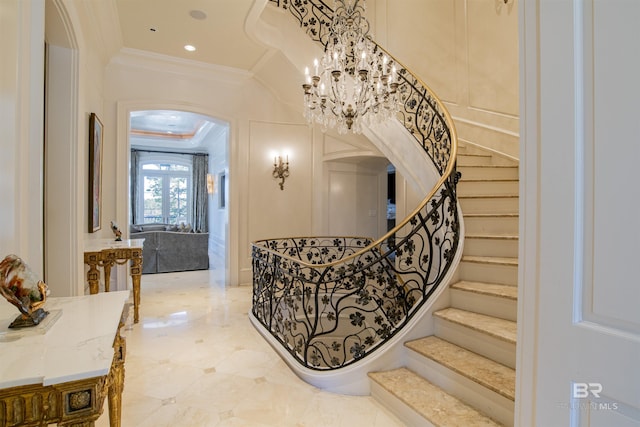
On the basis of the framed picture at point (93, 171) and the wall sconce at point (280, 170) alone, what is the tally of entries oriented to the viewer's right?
1

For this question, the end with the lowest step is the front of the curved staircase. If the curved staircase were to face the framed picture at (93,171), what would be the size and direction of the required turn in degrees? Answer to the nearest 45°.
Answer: approximately 45° to its right

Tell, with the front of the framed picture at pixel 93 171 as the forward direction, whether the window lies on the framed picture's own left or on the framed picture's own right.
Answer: on the framed picture's own left

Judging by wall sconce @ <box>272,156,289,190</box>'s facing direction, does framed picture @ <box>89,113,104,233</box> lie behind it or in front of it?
in front

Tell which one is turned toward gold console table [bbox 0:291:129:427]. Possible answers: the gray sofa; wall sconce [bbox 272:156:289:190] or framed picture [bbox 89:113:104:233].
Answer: the wall sconce

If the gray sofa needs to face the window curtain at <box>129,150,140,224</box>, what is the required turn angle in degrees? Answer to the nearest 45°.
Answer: approximately 45° to its right

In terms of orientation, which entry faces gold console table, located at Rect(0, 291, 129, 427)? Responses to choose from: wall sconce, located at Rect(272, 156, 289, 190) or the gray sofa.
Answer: the wall sconce

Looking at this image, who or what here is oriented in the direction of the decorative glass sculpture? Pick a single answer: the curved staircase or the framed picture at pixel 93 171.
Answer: the curved staircase

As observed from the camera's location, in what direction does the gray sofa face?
facing away from the viewer and to the left of the viewer

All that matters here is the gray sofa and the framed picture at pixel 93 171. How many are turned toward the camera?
0

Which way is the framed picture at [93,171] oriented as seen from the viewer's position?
to the viewer's right

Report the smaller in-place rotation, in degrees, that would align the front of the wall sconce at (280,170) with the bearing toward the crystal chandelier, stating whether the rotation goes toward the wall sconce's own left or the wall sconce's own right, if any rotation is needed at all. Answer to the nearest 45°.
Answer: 0° — it already faces it

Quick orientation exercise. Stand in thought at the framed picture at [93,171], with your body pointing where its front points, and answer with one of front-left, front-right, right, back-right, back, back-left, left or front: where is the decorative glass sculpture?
right
